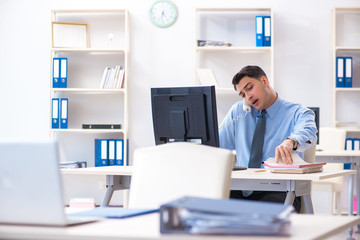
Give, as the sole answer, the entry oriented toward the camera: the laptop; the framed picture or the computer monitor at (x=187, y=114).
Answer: the framed picture

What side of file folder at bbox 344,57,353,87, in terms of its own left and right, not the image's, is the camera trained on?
front

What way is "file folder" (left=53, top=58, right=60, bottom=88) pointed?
toward the camera

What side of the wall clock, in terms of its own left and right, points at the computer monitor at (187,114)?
front

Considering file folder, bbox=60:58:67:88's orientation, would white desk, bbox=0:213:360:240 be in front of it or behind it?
in front

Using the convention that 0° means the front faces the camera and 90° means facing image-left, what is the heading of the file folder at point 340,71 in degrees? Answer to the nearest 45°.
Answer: approximately 0°

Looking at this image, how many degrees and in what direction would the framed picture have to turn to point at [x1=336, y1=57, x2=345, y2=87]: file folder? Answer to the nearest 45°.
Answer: approximately 90° to its left

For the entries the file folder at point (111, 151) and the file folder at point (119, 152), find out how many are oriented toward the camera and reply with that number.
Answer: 2

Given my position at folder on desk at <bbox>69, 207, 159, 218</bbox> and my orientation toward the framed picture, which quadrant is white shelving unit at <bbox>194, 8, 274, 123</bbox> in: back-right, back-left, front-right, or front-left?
front-right

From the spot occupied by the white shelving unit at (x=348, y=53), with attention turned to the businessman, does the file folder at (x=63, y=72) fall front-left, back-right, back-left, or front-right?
front-right

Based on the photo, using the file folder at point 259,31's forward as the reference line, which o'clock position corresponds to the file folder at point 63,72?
the file folder at point 63,72 is roughly at 3 o'clock from the file folder at point 259,31.

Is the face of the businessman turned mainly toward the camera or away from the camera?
toward the camera

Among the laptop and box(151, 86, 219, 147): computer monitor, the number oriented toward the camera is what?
0

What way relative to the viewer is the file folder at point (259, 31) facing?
toward the camera
